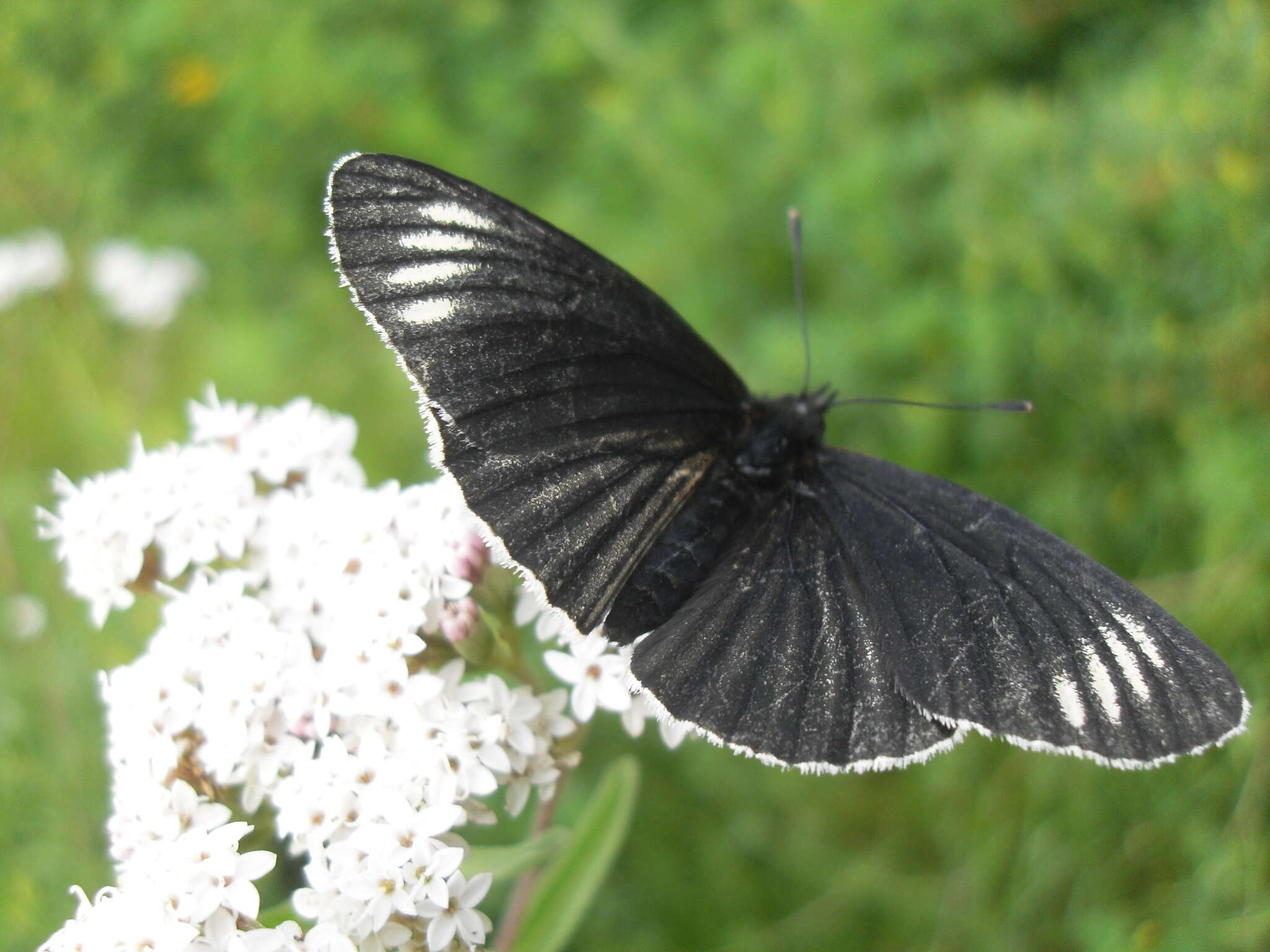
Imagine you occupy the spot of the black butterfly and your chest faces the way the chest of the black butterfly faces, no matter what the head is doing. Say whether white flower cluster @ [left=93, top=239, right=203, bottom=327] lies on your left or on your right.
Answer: on your left

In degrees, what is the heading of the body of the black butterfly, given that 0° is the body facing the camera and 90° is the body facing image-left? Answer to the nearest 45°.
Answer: approximately 225°
